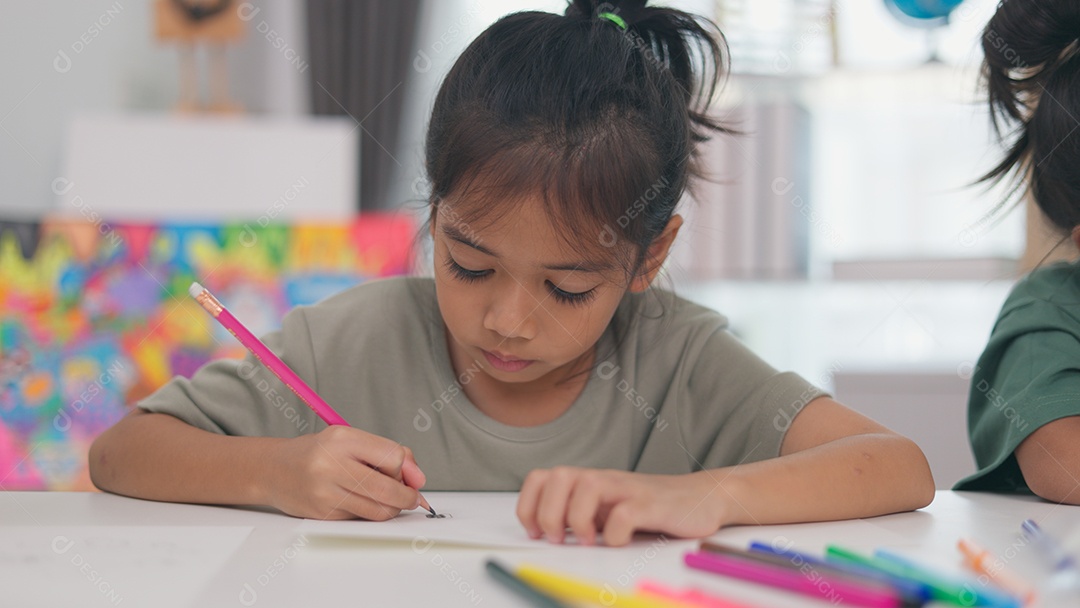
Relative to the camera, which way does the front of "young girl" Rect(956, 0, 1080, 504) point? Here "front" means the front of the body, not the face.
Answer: to the viewer's right

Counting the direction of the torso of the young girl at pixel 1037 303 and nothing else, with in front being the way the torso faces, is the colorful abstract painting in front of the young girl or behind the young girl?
behind

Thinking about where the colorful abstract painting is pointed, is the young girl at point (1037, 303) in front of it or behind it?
in front

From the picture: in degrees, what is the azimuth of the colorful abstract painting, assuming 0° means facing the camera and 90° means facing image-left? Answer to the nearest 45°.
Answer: approximately 0°
